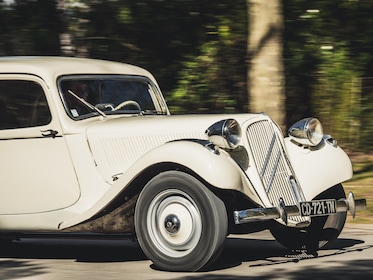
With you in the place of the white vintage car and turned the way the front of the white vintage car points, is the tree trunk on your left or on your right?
on your left

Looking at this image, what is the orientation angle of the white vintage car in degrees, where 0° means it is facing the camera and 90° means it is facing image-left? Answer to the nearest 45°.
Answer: approximately 315°
